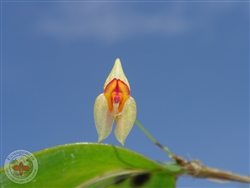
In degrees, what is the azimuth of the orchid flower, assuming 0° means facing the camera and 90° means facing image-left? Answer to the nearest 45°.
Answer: approximately 0°
